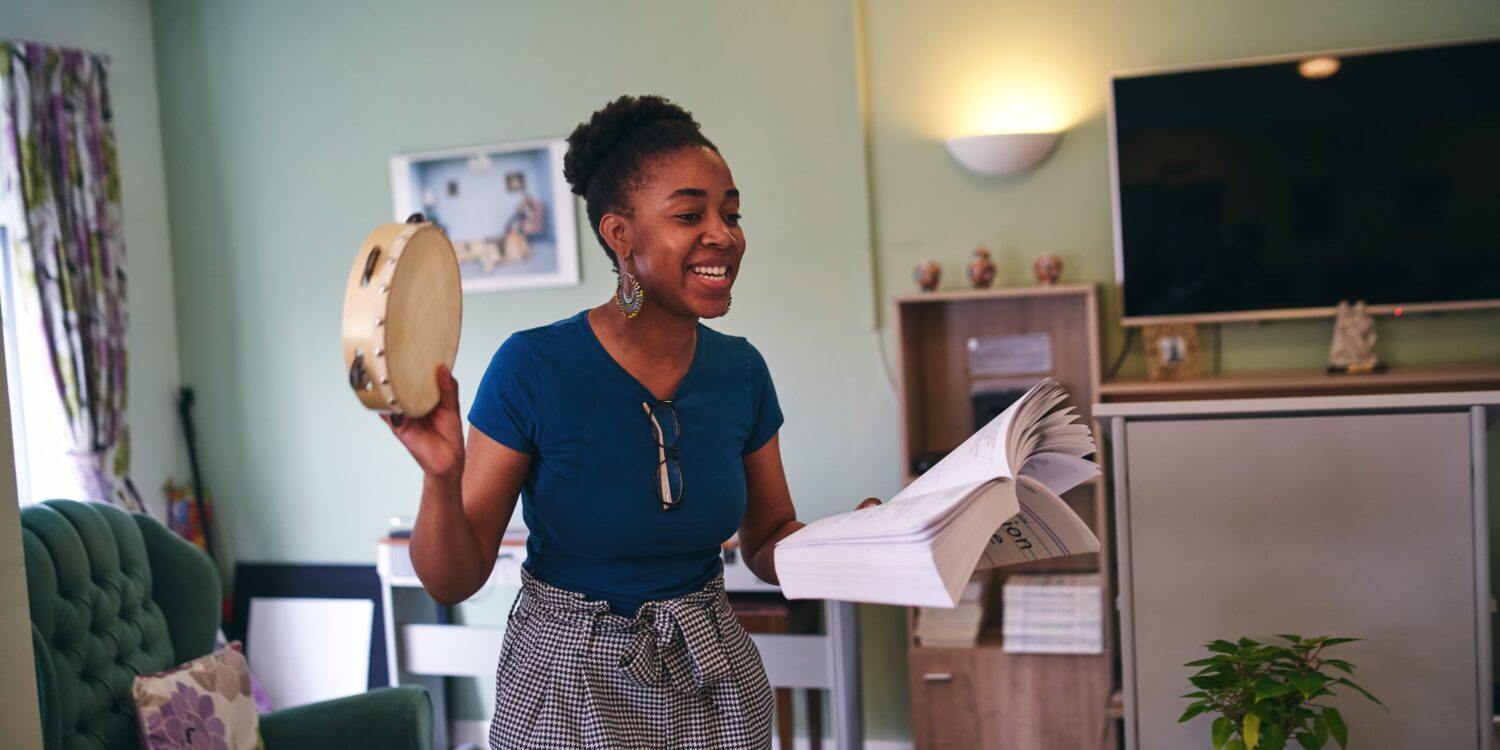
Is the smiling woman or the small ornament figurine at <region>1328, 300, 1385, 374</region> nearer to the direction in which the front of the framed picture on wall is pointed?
the smiling woman

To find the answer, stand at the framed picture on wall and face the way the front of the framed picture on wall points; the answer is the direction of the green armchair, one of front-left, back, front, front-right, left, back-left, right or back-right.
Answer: front-right

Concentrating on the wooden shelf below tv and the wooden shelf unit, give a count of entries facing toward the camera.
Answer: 2

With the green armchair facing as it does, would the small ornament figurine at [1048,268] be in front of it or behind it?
in front

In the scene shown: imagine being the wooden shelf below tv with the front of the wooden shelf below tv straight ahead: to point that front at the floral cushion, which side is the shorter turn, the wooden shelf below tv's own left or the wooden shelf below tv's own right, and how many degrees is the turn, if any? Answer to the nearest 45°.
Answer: approximately 45° to the wooden shelf below tv's own right

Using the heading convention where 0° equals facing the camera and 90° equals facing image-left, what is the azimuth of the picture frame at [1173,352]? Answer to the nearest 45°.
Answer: approximately 0°

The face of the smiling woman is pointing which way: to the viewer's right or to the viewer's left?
to the viewer's right

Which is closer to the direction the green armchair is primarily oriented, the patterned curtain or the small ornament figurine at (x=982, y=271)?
the small ornament figurine
